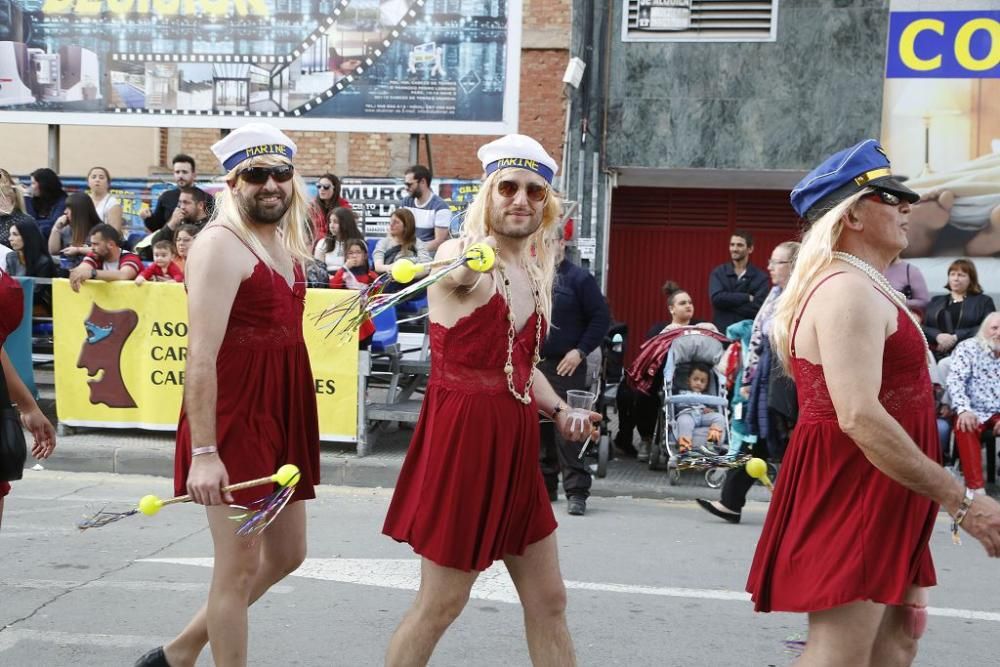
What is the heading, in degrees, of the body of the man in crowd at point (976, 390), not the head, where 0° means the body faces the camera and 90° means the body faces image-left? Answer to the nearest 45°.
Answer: approximately 0°

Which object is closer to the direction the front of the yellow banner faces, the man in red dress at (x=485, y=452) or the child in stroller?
the man in red dress

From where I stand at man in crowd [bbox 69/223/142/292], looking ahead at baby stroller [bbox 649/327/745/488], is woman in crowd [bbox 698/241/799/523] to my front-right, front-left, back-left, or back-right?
front-right

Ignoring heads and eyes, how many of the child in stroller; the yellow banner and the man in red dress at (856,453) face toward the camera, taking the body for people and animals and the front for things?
2

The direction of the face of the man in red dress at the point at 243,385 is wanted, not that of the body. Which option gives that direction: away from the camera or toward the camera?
toward the camera

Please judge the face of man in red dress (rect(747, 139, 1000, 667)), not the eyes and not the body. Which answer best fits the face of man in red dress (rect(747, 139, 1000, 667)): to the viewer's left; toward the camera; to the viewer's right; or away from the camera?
to the viewer's right

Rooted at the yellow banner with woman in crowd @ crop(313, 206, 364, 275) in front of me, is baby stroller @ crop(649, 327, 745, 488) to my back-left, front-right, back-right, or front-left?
front-right

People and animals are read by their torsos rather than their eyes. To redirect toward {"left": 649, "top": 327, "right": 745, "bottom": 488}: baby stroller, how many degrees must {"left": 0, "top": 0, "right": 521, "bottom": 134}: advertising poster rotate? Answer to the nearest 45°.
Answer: approximately 45° to its left

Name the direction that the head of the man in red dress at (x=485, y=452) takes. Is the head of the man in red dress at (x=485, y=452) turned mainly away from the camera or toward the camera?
toward the camera

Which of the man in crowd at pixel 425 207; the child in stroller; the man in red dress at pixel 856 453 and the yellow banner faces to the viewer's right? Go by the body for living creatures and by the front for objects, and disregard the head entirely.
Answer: the man in red dress

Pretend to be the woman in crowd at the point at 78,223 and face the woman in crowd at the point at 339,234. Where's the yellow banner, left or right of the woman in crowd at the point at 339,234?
right

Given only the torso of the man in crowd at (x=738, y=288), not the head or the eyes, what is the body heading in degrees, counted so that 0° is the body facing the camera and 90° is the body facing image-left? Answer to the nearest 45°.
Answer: approximately 0°

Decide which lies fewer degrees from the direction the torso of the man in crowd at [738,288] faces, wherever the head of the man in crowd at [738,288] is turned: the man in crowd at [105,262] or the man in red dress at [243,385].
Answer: the man in red dress

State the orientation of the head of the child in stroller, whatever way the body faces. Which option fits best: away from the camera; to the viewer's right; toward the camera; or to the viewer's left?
toward the camera

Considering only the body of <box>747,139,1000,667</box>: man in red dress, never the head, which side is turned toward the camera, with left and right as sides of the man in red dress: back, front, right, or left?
right

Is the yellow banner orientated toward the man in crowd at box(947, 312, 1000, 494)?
no

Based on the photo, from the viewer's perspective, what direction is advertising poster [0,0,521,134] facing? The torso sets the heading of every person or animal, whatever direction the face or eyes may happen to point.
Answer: toward the camera
